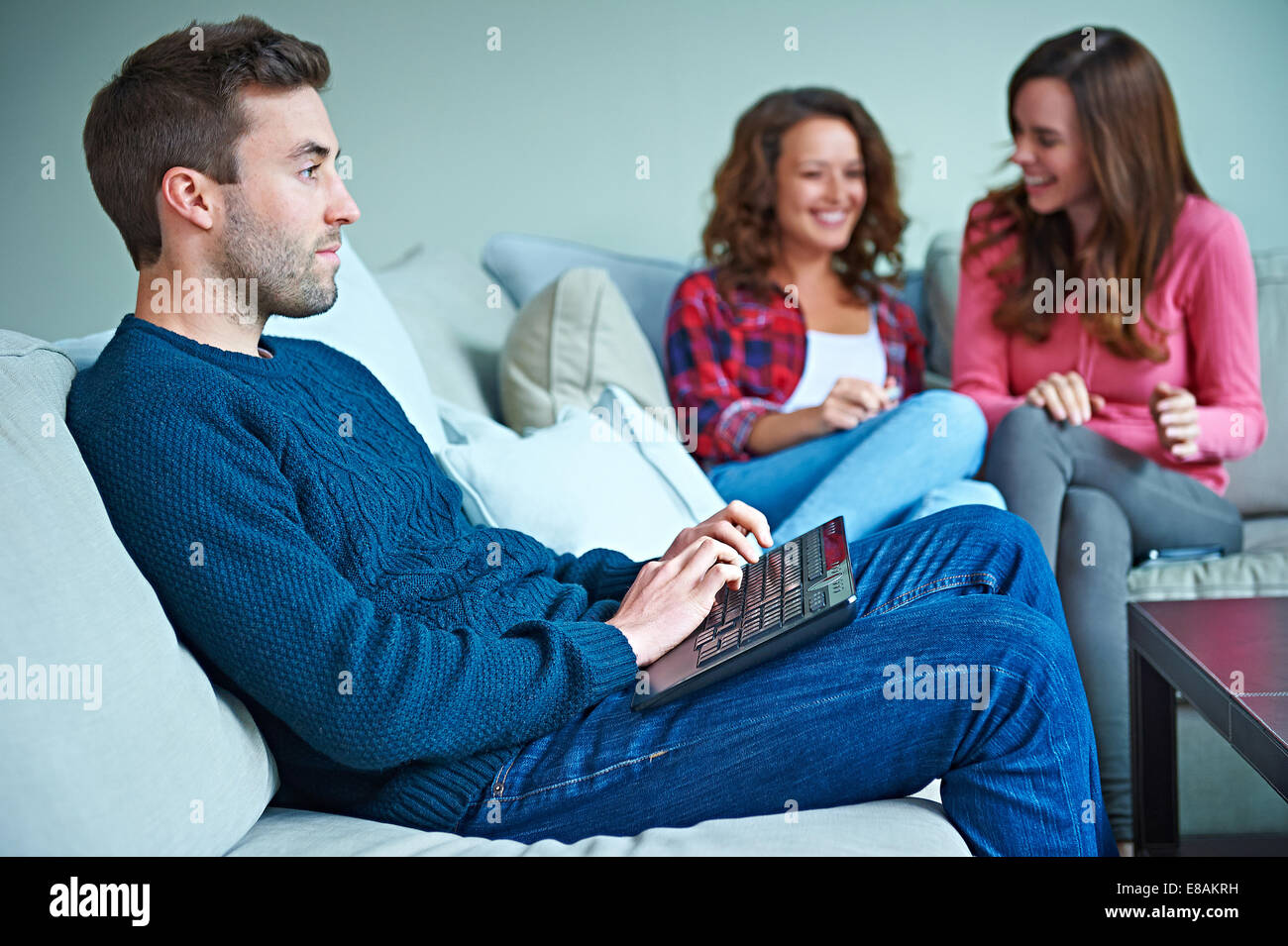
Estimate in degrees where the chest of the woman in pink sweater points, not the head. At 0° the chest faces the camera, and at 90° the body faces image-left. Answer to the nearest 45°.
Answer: approximately 45°

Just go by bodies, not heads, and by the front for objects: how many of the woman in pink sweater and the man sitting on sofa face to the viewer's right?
1

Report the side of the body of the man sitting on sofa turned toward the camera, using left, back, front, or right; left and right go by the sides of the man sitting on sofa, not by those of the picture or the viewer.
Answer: right

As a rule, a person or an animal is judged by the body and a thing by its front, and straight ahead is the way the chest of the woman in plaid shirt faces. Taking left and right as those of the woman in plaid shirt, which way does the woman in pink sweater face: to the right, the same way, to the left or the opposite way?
to the right

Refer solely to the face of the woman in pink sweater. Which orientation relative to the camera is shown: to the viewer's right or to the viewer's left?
to the viewer's left

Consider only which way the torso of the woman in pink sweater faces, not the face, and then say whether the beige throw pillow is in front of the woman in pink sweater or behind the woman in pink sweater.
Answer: in front

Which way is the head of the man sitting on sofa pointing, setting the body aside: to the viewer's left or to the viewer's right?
to the viewer's right

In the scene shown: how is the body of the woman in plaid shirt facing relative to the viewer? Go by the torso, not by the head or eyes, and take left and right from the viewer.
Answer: facing the viewer and to the right of the viewer
